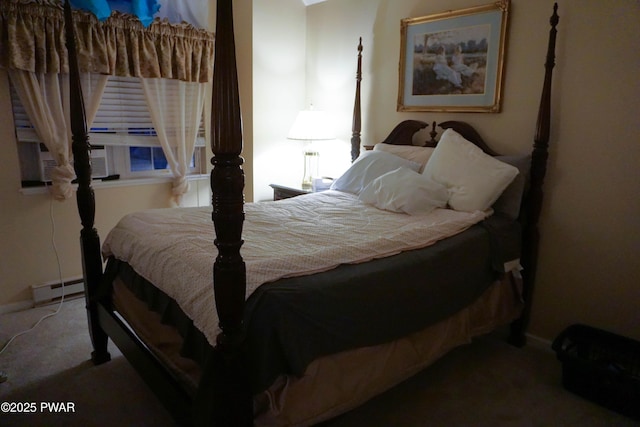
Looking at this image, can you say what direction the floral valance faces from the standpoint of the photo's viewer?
facing the viewer and to the right of the viewer

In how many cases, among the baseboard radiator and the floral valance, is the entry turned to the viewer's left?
0

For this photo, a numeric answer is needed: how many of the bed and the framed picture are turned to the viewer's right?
0

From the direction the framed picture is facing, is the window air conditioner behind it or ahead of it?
ahead

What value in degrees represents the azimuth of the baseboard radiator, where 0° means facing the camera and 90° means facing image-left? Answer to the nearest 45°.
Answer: approximately 315°

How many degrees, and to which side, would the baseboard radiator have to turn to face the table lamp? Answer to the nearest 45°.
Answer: approximately 45° to its left

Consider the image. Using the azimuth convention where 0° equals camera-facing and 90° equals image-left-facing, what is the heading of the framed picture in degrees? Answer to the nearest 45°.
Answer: approximately 45°

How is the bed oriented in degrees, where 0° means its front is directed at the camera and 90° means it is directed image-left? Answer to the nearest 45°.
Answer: approximately 45°

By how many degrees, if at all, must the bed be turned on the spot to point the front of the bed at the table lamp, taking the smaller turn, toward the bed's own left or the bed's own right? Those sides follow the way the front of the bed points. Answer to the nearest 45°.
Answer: approximately 135° to the bed's own right

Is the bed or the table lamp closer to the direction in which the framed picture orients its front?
the bed

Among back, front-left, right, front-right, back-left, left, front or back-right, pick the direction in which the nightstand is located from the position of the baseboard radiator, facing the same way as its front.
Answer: front-left

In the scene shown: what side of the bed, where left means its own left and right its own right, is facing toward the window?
right
